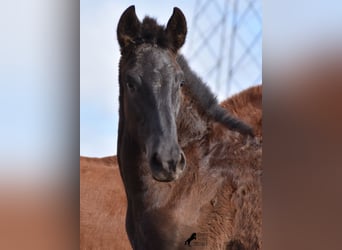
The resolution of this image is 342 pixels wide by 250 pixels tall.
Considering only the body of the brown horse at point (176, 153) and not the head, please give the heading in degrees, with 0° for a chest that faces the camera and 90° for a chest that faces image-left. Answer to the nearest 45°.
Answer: approximately 45°
